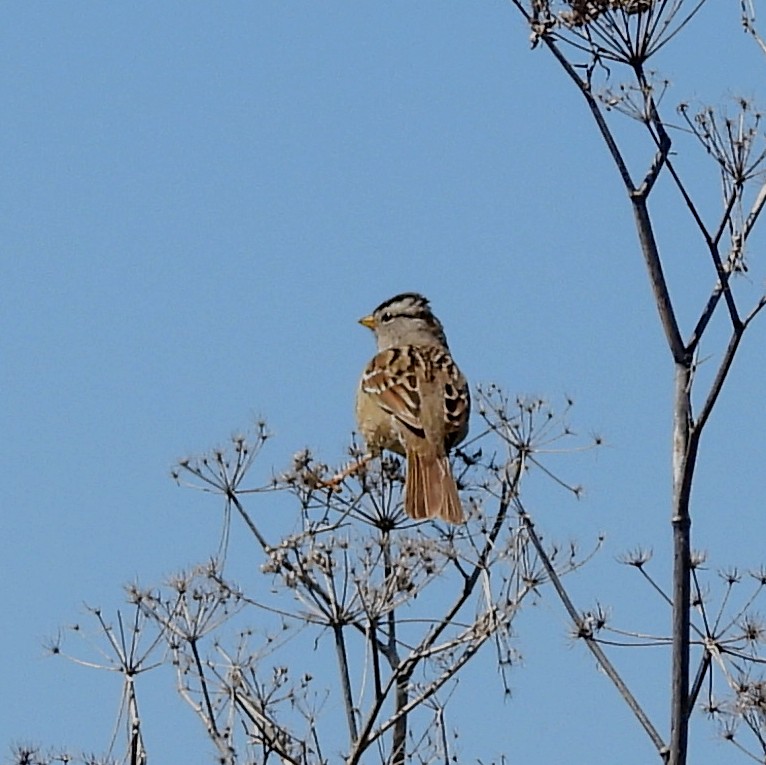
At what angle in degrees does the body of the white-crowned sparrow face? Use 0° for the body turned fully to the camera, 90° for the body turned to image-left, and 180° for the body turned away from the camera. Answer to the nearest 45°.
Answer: approximately 135°
